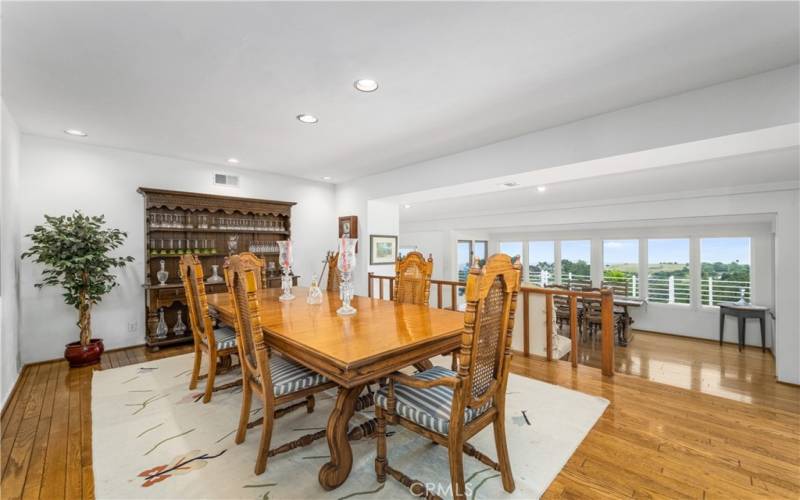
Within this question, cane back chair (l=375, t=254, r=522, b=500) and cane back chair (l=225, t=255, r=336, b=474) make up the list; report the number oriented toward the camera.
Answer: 0

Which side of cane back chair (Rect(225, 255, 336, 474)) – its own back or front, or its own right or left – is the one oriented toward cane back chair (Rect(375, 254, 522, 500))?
right

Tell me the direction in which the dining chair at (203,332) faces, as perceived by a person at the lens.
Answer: facing away from the viewer and to the right of the viewer

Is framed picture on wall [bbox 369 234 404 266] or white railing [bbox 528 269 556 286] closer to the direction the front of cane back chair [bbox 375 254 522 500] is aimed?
the framed picture on wall

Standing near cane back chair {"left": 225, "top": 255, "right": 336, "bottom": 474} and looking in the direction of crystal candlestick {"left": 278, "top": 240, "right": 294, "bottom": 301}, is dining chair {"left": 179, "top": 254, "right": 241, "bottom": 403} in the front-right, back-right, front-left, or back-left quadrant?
front-left

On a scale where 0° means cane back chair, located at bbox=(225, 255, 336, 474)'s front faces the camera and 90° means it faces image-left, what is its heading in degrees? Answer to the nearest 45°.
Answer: approximately 225°

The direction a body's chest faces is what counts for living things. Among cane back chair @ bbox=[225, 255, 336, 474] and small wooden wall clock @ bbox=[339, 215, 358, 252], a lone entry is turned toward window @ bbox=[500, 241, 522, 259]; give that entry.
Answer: the cane back chair

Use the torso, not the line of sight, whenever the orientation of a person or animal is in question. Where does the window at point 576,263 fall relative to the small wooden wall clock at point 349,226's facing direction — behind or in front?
behind

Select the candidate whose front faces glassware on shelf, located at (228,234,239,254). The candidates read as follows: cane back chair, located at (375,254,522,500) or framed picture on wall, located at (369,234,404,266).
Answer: the cane back chair

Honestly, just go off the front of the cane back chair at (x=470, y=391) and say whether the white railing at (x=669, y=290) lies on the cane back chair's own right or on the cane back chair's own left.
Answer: on the cane back chair's own right

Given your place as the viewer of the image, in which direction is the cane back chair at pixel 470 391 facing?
facing away from the viewer and to the left of the viewer
